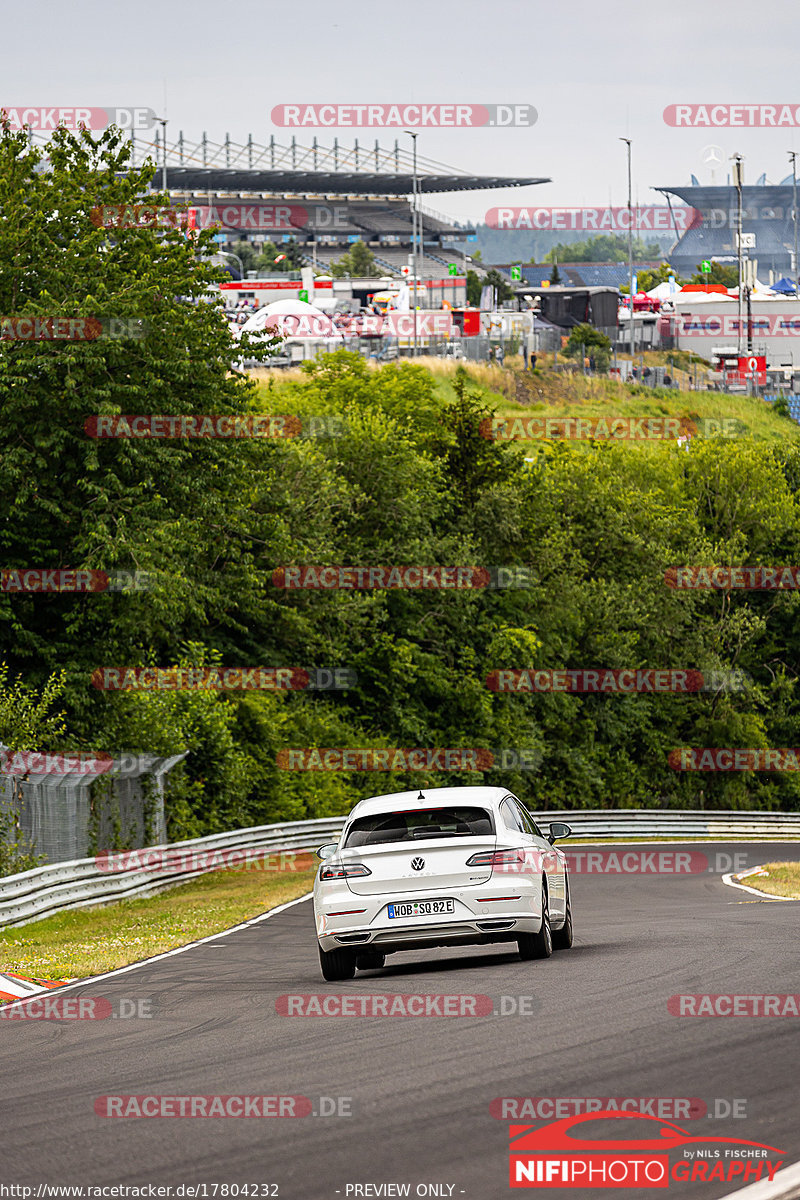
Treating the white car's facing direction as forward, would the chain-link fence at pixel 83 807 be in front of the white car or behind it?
in front

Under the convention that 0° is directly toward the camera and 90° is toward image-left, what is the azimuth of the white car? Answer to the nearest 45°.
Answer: approximately 180°

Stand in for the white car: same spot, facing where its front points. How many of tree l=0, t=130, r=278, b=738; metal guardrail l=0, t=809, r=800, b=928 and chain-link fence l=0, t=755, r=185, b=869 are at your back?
0

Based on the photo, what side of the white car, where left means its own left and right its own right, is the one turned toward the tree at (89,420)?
front

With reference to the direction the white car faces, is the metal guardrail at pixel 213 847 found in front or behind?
in front
